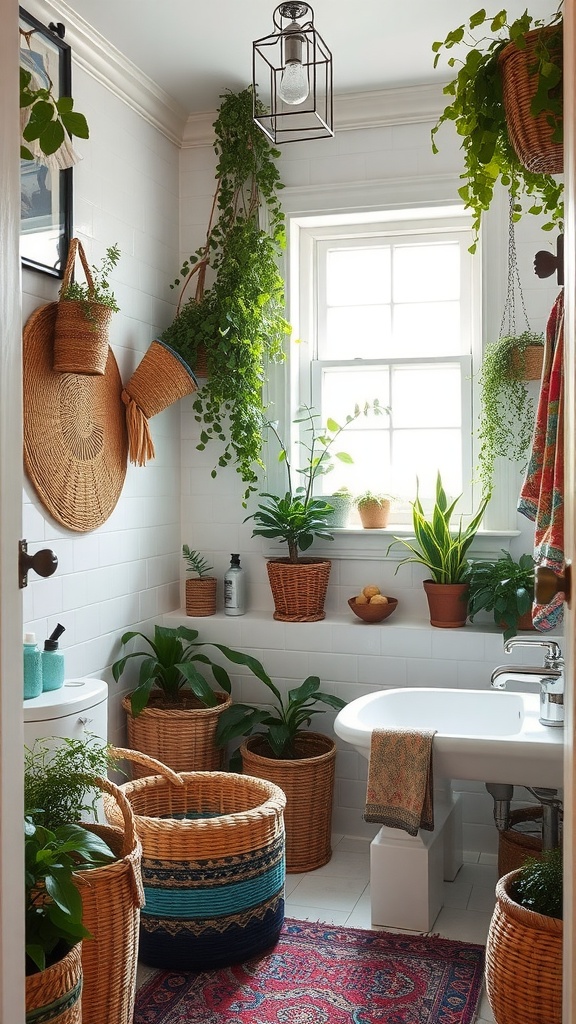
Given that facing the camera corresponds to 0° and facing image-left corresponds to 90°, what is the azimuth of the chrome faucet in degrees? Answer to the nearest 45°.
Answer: approximately 90°

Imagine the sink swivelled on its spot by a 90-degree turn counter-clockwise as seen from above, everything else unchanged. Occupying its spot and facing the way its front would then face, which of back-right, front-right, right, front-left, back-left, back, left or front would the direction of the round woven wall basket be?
right

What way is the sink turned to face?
to the viewer's left

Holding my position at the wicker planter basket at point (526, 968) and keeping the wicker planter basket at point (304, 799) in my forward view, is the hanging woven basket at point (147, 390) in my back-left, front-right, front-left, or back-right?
front-left

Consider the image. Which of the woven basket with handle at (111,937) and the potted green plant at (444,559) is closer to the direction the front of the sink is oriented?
the woven basket with handle

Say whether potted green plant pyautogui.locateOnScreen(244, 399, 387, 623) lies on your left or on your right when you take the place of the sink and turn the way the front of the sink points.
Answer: on your right

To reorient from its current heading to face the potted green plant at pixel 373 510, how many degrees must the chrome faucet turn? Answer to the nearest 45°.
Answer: approximately 45° to its right

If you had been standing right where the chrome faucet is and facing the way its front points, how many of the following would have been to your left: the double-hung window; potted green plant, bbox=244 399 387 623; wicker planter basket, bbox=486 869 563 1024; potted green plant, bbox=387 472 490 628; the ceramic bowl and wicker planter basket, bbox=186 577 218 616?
1

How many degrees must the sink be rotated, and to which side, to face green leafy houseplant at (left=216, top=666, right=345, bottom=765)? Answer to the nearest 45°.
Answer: approximately 45° to its right

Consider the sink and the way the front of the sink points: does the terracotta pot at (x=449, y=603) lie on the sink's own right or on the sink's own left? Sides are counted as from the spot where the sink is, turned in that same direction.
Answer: on the sink's own right

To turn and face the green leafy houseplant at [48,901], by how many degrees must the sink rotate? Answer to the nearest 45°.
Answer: approximately 45° to its left

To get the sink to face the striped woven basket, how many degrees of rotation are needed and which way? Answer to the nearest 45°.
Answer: approximately 45° to its left

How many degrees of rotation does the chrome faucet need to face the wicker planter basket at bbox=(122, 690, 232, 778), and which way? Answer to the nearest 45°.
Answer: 0° — it already faces it
